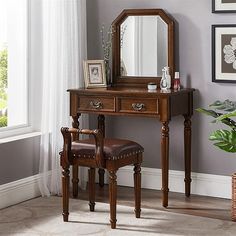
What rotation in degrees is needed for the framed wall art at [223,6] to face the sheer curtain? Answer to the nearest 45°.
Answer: approximately 90° to its right

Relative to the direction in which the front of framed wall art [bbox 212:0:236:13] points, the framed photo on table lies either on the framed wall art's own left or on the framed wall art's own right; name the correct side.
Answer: on the framed wall art's own right

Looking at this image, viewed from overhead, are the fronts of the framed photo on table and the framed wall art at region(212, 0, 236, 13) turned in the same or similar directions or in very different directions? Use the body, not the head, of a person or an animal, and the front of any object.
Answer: same or similar directions

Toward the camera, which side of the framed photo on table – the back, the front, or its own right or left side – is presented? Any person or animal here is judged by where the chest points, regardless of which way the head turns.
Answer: front

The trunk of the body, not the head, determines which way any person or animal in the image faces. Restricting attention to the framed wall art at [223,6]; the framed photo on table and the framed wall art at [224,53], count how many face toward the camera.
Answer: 3

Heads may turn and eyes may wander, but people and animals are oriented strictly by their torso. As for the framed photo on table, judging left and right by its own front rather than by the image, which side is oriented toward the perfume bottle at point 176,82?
left

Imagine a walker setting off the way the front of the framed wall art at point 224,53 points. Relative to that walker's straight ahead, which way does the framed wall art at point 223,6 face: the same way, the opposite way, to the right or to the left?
the same way

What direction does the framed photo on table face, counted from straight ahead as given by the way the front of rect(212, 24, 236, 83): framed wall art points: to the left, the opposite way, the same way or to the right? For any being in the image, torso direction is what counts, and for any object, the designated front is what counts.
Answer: the same way

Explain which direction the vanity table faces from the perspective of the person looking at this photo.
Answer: facing the viewer and to the left of the viewer

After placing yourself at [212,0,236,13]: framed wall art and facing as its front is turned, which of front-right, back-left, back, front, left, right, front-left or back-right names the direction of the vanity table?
right

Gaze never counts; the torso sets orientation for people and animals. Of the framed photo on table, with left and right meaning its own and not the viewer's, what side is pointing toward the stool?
front

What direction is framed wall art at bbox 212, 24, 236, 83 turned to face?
toward the camera

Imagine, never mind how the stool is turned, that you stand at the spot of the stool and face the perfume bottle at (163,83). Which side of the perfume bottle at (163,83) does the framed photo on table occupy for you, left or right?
left
